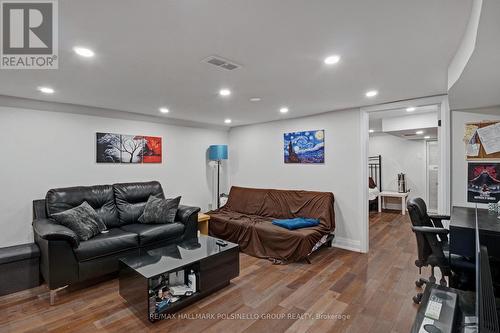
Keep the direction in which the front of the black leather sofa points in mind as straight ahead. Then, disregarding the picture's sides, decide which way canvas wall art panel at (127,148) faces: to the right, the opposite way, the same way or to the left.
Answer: the same way

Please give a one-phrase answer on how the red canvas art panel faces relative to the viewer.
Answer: facing the viewer

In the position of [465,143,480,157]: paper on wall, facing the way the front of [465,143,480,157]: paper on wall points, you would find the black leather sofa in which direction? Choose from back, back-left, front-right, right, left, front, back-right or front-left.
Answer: front-right

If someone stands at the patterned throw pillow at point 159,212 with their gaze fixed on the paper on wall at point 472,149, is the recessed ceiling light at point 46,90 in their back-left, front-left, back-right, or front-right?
back-right

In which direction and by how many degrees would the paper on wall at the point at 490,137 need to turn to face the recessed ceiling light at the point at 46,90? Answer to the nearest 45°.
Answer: approximately 45° to its right

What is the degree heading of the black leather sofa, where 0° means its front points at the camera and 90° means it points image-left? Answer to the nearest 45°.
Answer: approximately 315°

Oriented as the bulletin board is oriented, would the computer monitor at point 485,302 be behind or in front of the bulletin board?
in front

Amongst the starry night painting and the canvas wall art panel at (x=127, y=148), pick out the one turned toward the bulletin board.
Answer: the canvas wall art panel

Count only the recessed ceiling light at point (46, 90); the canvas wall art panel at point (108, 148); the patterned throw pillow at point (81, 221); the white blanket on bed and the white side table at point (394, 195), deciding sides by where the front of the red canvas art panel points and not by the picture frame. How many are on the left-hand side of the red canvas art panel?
2

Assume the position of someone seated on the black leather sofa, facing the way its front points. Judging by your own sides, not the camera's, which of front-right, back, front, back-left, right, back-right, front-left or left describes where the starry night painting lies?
front-left

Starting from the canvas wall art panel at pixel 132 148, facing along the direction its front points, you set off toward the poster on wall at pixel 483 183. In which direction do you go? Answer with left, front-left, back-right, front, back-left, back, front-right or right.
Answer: front-left

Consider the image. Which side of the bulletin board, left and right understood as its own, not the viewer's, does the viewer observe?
front

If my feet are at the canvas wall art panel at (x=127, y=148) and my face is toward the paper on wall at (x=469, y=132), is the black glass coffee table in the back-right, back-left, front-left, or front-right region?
front-right

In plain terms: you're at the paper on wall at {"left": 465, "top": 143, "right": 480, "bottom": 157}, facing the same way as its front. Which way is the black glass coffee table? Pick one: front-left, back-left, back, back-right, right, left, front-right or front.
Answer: front-right

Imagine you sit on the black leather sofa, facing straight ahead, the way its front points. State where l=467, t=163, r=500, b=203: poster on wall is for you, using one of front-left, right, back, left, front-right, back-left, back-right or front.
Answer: front
